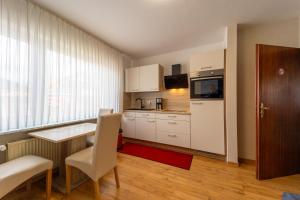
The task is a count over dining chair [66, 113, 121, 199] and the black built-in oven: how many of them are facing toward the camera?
1

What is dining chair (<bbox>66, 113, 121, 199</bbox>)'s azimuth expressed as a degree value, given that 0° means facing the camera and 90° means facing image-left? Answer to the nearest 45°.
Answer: approximately 135°

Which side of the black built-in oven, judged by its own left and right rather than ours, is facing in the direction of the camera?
front

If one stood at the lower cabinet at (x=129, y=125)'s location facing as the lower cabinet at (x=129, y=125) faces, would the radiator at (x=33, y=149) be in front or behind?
in front

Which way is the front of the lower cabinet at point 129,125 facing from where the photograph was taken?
facing the viewer and to the left of the viewer

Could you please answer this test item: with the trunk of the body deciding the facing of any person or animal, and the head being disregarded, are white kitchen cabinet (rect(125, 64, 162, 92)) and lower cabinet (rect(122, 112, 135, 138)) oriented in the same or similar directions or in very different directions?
same or similar directions

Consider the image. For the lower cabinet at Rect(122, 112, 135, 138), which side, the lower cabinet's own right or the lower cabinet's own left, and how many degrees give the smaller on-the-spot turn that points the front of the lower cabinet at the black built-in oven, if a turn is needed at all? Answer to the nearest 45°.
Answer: approximately 90° to the lower cabinet's own left

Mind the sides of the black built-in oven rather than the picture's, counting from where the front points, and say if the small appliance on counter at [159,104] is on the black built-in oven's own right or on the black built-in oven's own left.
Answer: on the black built-in oven's own right

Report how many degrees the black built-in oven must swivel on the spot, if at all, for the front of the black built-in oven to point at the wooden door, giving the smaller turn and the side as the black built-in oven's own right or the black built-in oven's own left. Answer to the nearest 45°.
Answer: approximately 90° to the black built-in oven's own left

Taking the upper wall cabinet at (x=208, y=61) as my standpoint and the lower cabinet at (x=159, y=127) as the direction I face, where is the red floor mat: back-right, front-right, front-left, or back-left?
front-left

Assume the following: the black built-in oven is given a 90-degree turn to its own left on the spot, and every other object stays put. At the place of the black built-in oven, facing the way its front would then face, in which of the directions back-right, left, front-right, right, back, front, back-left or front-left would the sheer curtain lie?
back-right

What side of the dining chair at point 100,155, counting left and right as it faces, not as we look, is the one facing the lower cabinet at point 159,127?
right

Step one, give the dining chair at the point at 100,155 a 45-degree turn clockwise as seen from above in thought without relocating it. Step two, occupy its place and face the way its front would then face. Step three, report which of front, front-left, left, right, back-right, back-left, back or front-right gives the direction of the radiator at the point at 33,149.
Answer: front-left

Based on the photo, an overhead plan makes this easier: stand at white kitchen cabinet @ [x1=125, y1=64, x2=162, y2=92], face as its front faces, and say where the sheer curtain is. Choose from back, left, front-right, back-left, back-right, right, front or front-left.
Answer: front

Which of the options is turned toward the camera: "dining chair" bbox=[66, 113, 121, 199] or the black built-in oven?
the black built-in oven

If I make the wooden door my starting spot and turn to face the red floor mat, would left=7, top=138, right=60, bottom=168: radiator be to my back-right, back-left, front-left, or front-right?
front-left

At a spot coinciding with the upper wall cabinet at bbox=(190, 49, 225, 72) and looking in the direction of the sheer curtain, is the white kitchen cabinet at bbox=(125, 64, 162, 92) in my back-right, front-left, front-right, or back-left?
front-right
